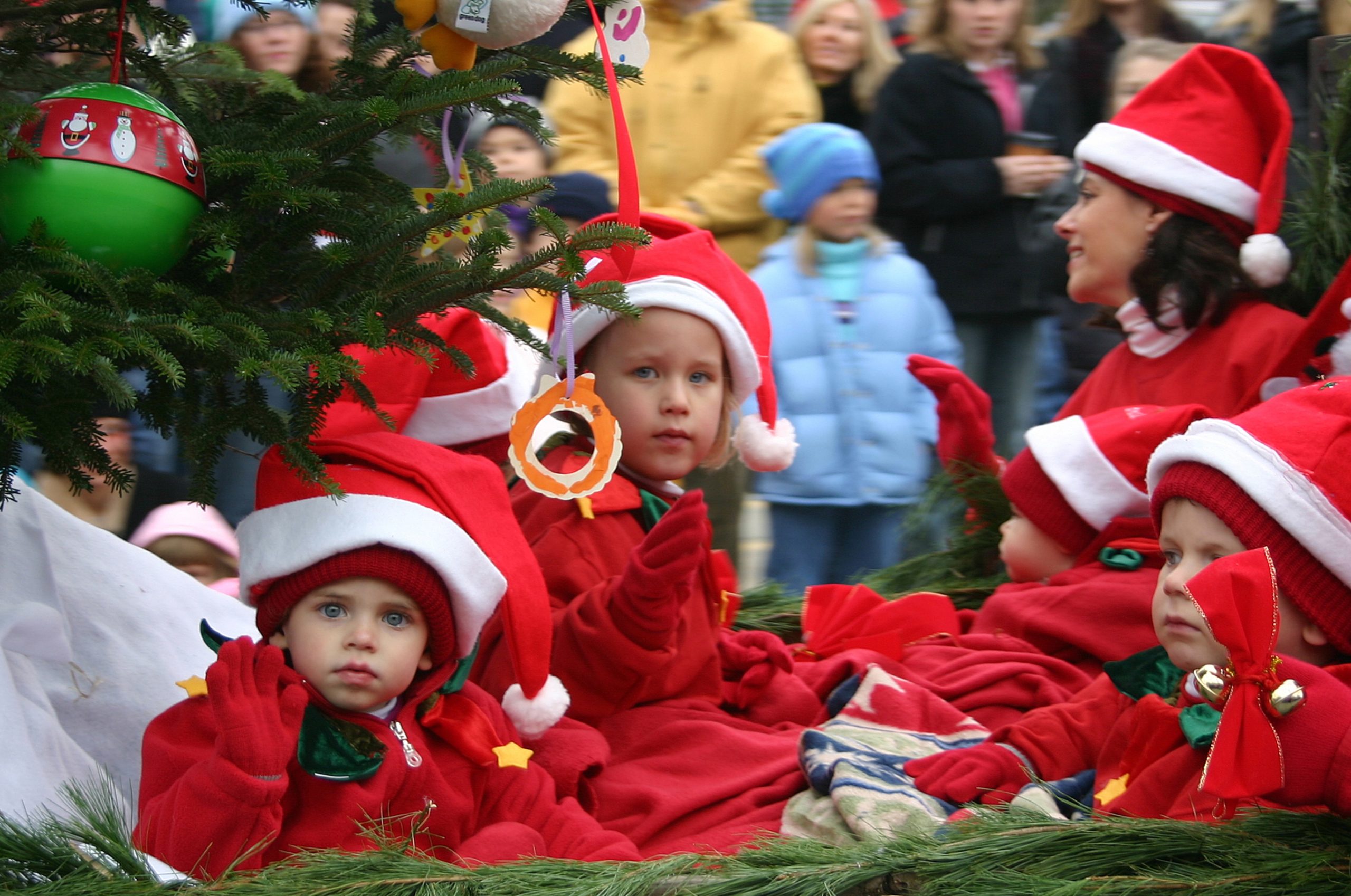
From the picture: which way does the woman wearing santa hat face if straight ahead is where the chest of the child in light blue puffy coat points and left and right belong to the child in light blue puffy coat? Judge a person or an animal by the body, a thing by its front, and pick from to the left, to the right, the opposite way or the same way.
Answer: to the right

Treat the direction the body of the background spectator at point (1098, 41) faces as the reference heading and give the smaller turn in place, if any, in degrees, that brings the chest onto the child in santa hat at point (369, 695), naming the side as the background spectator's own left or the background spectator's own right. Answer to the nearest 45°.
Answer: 0° — they already face them

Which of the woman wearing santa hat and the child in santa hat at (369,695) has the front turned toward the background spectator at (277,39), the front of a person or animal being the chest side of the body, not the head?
the woman wearing santa hat

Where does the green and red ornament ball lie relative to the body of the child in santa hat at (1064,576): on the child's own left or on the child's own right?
on the child's own left

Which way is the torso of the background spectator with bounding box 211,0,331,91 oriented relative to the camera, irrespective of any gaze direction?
toward the camera

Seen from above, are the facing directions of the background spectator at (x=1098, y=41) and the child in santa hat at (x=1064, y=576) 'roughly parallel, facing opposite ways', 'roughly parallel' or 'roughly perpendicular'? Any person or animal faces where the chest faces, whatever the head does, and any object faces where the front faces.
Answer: roughly perpendicular

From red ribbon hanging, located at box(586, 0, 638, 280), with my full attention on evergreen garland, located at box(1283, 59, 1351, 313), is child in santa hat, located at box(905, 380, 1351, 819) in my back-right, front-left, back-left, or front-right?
front-right

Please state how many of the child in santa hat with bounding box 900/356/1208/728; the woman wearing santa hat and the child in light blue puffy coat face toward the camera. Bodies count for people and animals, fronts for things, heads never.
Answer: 1

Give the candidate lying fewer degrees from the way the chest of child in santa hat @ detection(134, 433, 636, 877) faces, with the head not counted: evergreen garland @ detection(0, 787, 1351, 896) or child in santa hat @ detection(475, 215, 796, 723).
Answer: the evergreen garland

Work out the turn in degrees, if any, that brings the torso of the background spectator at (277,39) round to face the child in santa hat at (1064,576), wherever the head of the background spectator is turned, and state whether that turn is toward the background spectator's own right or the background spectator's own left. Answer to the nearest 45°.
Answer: approximately 45° to the background spectator's own left

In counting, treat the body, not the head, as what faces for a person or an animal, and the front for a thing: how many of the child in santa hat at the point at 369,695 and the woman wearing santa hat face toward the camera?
1

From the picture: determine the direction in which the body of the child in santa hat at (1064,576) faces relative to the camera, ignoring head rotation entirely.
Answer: to the viewer's left

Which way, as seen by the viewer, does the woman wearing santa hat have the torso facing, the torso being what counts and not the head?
to the viewer's left

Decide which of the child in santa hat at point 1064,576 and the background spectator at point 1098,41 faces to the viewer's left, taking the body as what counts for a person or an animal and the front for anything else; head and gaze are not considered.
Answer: the child in santa hat

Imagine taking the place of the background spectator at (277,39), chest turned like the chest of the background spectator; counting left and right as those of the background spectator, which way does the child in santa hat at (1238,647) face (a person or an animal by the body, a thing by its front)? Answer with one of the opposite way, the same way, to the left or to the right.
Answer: to the right

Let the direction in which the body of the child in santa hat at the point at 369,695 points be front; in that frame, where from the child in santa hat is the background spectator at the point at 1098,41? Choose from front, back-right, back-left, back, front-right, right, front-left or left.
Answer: back-left
